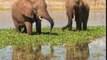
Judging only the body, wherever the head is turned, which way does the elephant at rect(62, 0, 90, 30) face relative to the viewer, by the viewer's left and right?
facing the viewer and to the left of the viewer

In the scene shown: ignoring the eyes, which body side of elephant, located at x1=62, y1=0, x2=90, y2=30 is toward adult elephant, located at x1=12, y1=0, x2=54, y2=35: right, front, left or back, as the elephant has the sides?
front
